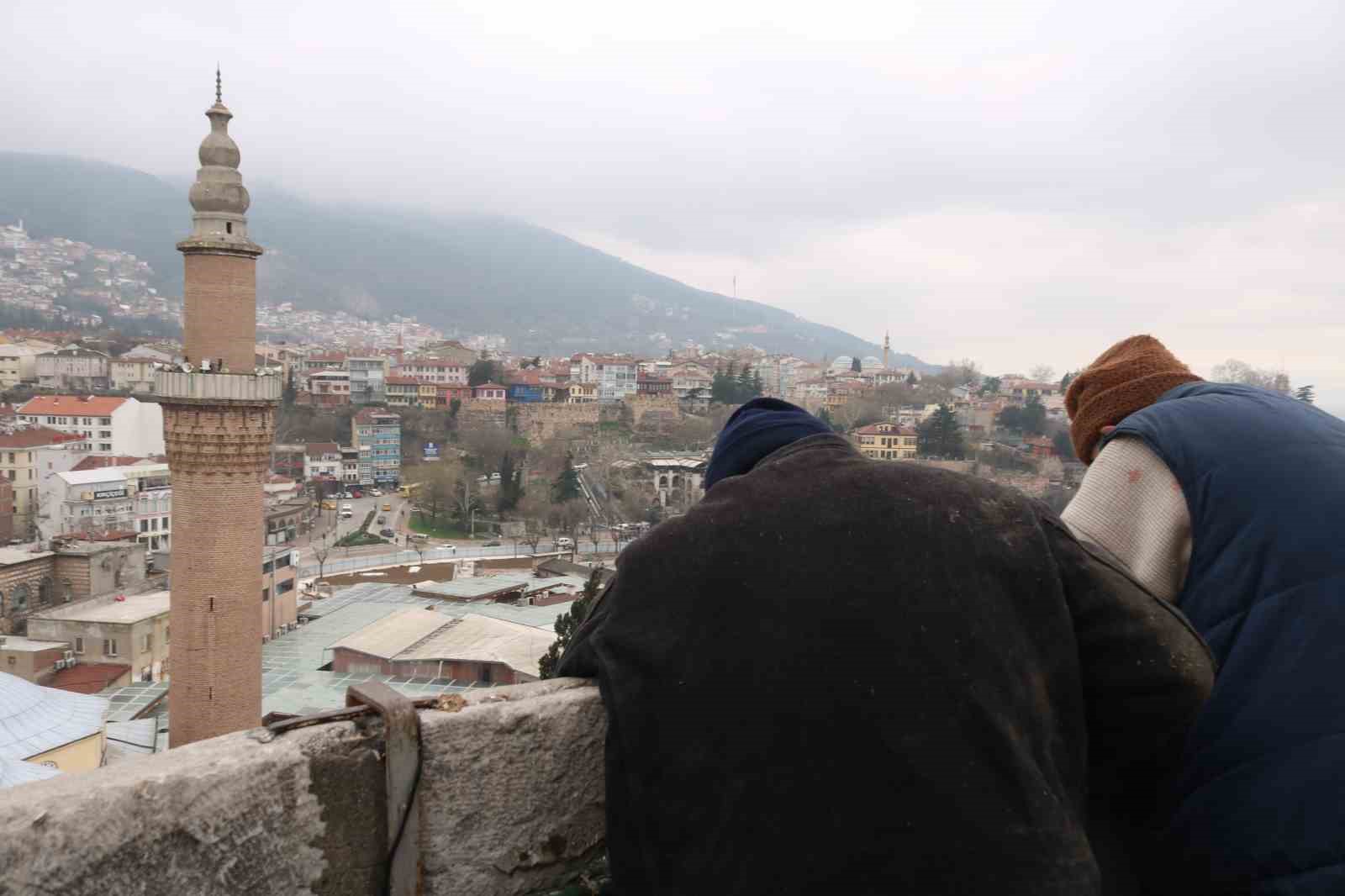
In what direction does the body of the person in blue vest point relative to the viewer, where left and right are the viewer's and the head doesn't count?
facing away from the viewer and to the left of the viewer

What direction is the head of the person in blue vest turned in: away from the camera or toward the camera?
away from the camera

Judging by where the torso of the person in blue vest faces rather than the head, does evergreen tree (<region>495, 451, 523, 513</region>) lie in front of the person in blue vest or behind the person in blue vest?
in front

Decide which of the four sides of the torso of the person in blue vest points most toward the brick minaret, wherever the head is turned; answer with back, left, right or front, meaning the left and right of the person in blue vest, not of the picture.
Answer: front

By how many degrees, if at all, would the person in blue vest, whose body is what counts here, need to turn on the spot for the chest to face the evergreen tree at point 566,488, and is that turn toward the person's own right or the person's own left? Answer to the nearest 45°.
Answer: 0° — they already face it

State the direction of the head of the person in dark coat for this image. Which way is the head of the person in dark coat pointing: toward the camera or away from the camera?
away from the camera

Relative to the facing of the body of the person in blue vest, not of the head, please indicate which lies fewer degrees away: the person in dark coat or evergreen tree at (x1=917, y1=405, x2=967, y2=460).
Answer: the evergreen tree

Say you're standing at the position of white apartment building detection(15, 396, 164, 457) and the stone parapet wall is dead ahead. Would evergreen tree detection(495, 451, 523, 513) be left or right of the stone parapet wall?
left

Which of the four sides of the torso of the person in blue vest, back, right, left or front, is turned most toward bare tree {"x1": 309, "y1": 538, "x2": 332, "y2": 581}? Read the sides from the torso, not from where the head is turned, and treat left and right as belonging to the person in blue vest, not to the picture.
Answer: front

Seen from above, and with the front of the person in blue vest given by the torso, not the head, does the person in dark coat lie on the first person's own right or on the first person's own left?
on the first person's own left
